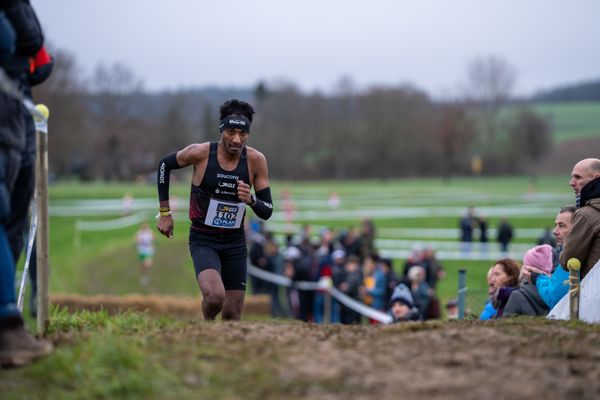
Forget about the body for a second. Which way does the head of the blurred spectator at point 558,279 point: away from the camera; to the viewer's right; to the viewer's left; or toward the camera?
to the viewer's left

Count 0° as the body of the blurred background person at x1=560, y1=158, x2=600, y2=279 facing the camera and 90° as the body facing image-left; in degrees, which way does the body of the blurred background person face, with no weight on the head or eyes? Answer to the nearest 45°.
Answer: approximately 90°

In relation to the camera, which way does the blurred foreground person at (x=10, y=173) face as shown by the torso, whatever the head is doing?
to the viewer's right

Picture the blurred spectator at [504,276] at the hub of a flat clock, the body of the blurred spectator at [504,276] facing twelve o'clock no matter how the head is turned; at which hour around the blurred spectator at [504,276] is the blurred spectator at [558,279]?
the blurred spectator at [558,279] is roughly at 8 o'clock from the blurred spectator at [504,276].

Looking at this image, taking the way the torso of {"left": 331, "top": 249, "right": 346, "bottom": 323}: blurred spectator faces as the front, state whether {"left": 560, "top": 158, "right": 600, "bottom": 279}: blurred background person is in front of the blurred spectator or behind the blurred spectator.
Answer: in front

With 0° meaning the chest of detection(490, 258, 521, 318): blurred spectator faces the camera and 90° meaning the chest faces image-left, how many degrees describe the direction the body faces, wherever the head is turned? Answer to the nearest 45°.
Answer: approximately 90°

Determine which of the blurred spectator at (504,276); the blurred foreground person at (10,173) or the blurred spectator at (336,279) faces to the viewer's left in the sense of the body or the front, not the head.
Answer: the blurred spectator at (504,276)

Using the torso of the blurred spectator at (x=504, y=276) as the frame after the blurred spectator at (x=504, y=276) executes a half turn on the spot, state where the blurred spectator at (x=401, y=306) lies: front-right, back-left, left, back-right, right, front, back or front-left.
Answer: back-left
